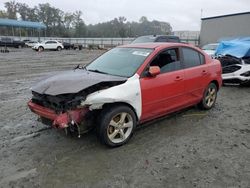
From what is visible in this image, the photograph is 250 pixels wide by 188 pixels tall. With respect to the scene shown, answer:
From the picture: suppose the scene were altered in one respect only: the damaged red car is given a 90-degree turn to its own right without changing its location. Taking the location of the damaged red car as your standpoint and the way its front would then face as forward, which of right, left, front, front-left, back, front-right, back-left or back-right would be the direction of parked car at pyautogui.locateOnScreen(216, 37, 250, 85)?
right

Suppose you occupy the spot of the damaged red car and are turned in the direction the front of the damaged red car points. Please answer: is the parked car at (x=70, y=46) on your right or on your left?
on your right

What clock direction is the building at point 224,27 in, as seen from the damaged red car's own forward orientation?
The building is roughly at 5 o'clock from the damaged red car.
